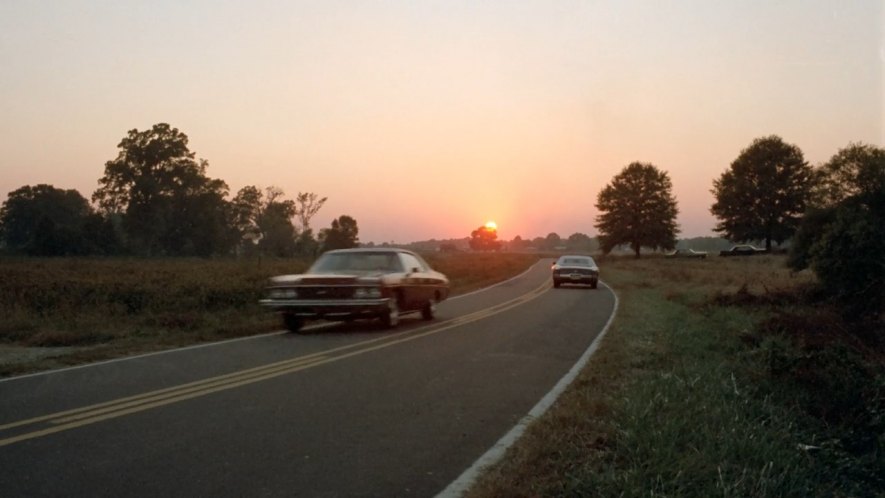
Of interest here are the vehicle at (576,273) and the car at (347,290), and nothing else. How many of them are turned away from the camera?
1

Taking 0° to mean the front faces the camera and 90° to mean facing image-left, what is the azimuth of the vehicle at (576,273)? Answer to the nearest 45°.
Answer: approximately 180°

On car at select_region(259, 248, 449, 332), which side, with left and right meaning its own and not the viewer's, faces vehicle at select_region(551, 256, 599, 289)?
back

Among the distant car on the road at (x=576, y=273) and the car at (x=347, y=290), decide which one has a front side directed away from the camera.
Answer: the distant car on the road

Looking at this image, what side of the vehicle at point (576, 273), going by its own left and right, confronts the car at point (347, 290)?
back

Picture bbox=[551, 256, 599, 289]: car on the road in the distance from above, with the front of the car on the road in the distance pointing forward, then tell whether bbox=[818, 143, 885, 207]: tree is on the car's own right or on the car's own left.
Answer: on the car's own right

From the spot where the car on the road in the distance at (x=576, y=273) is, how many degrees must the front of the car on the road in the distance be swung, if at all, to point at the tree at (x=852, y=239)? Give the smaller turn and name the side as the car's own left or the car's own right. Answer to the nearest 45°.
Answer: approximately 135° to the car's own right
